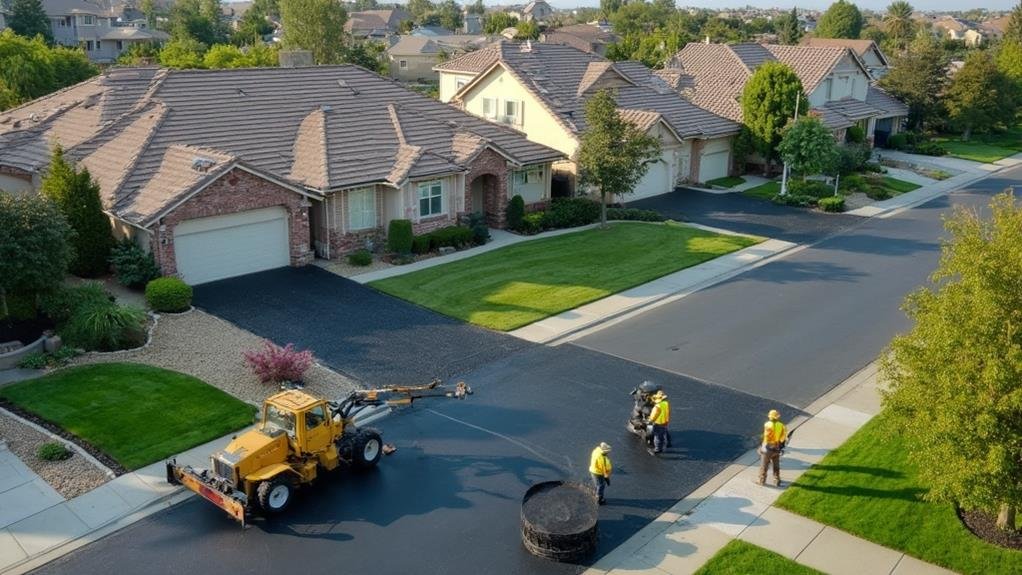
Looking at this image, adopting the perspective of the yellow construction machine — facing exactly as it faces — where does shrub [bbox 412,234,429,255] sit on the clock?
The shrub is roughly at 5 o'clock from the yellow construction machine.

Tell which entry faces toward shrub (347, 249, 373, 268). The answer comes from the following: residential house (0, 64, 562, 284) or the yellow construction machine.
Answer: the residential house

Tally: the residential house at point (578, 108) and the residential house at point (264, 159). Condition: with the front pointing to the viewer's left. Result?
0

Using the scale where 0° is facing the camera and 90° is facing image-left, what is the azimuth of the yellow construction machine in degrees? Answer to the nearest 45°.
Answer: approximately 45°

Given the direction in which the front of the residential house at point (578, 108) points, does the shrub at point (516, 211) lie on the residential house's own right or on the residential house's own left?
on the residential house's own right

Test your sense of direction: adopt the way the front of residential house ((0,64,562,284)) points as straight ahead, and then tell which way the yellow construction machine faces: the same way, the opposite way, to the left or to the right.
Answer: to the right

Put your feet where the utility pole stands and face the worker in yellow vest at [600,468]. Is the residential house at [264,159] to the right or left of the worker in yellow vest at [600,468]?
right

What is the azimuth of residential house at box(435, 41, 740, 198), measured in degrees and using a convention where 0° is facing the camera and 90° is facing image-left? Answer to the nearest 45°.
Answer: approximately 315°

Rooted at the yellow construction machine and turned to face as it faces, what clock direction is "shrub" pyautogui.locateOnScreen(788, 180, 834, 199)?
The shrub is roughly at 6 o'clock from the yellow construction machine.

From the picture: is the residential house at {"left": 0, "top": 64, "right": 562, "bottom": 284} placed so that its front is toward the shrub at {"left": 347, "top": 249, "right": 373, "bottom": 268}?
yes

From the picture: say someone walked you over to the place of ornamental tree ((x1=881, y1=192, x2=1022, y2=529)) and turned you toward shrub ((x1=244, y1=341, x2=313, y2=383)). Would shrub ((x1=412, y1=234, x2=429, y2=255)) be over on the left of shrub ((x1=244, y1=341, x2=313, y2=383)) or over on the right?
right

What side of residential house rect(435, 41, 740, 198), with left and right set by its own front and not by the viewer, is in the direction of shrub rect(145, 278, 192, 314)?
right

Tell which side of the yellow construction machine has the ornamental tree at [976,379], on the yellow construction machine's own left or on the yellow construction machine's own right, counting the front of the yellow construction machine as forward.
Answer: on the yellow construction machine's own left

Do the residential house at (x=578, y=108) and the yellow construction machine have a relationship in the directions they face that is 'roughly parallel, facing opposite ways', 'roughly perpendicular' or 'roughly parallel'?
roughly perpendicular
